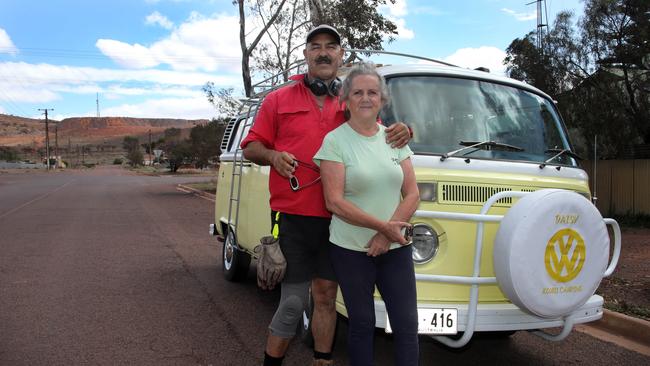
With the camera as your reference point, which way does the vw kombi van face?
facing the viewer and to the right of the viewer

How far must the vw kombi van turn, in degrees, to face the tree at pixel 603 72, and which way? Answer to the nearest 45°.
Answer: approximately 135° to its left

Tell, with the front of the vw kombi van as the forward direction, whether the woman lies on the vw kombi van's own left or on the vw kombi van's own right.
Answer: on the vw kombi van's own right

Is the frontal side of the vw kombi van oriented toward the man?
no

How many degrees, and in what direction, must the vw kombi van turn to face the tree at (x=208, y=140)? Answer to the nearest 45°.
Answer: approximately 180°

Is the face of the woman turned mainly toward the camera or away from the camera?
toward the camera

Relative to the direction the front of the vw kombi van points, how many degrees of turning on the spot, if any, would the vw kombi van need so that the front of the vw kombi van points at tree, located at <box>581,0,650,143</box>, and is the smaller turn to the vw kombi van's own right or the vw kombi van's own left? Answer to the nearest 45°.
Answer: approximately 135° to the vw kombi van's own left

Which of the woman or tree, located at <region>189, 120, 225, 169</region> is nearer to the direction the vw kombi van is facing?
the woman

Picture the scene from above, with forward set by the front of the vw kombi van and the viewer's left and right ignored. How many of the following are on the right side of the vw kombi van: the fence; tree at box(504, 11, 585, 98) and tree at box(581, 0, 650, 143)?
0

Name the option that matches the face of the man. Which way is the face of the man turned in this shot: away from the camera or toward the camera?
toward the camera

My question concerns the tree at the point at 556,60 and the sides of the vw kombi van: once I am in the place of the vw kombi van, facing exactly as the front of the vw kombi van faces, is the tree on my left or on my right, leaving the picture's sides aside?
on my left

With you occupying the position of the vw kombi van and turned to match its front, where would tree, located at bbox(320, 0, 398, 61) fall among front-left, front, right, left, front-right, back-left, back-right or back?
back-left

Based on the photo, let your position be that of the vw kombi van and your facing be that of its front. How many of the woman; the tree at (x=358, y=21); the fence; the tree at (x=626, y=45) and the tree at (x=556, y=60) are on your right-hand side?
1
